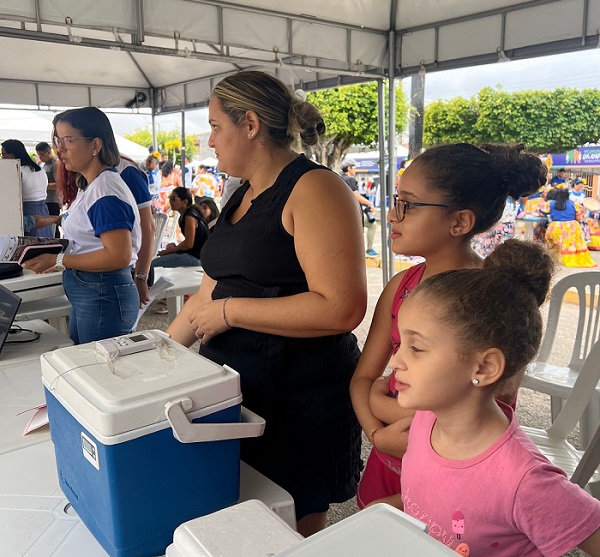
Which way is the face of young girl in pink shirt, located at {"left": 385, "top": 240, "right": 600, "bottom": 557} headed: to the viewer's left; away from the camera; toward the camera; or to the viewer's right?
to the viewer's left

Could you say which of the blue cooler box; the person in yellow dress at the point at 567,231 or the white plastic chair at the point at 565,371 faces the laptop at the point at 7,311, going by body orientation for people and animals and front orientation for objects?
the white plastic chair

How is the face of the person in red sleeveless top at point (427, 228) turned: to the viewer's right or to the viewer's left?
to the viewer's left

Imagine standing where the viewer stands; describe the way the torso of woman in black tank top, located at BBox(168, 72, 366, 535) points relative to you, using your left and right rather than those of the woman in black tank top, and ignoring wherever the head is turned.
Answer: facing to the left of the viewer

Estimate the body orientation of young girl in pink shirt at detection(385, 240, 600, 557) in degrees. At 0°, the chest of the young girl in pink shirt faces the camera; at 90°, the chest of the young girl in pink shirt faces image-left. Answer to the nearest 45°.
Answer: approximately 45°

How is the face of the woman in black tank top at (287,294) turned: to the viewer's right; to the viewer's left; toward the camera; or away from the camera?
to the viewer's left

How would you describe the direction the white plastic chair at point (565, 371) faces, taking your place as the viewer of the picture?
facing the viewer and to the left of the viewer

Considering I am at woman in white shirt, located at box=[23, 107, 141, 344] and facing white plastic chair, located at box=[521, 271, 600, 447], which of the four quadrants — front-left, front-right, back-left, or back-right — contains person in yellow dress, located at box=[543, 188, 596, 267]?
front-left

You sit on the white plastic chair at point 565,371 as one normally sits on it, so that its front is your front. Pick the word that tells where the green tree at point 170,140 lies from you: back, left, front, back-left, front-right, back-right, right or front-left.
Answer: right

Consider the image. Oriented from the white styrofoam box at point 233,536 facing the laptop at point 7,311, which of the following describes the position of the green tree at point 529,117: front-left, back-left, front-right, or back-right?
front-right
